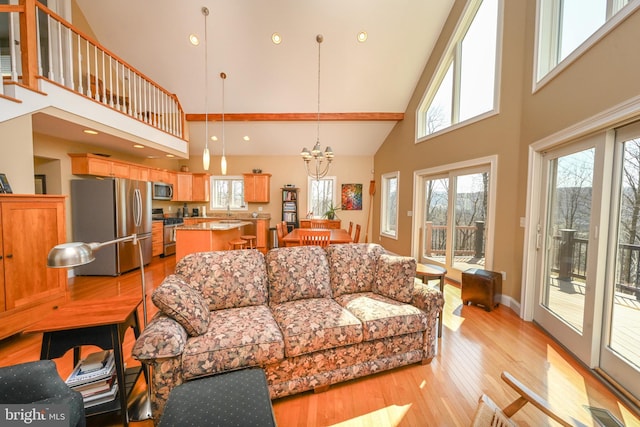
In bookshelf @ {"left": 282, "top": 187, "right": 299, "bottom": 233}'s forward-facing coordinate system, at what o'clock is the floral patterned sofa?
The floral patterned sofa is roughly at 12 o'clock from the bookshelf.

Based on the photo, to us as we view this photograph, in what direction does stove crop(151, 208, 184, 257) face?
facing the viewer and to the right of the viewer

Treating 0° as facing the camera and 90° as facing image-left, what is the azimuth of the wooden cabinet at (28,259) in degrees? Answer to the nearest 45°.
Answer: approximately 315°

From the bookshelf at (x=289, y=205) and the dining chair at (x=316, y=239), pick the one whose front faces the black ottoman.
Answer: the bookshelf

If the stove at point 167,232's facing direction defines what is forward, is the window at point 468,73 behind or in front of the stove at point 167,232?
in front

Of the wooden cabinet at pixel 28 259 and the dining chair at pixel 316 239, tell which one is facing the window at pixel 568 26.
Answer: the wooden cabinet

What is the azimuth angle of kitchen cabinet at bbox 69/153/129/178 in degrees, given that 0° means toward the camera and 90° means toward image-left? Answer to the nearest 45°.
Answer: approximately 315°

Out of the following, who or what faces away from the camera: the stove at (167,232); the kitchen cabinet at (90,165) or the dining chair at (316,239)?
the dining chair

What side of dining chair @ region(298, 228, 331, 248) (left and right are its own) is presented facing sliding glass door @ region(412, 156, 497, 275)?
right

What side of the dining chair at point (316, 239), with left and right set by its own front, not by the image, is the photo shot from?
back

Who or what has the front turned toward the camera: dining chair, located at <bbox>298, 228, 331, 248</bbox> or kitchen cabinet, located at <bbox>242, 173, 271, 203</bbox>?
the kitchen cabinet

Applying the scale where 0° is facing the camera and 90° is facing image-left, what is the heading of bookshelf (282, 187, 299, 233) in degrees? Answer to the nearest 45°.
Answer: approximately 0°

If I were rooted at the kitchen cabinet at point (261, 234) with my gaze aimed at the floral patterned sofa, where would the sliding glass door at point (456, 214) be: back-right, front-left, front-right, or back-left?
front-left

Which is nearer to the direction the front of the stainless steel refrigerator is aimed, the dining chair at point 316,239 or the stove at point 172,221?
the dining chair

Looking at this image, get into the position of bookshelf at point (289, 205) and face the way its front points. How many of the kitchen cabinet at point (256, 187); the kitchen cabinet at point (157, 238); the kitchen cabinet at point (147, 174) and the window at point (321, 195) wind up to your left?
1

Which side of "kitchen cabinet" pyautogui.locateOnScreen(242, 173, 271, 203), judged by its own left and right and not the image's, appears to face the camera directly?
front

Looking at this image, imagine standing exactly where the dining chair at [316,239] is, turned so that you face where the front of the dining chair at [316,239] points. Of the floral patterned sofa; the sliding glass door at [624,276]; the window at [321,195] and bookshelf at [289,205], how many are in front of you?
2

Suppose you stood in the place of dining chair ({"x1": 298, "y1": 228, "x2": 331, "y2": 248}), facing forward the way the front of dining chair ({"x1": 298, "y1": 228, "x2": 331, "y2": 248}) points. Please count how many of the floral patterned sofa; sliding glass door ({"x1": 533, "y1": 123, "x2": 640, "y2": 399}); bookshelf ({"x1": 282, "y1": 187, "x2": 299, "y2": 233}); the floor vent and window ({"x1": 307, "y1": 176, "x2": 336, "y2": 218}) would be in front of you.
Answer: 2

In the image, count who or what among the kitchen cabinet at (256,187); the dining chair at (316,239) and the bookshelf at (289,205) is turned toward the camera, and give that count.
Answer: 2
